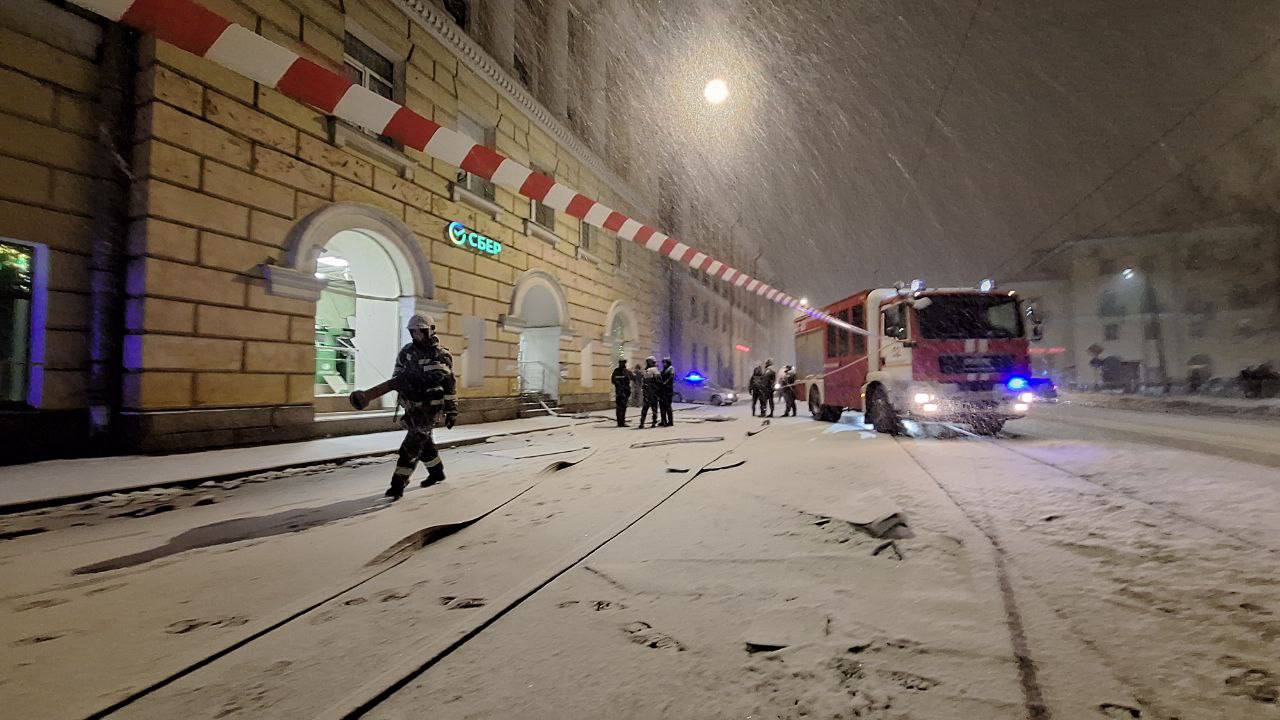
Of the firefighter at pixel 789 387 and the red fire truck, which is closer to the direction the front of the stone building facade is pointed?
the red fire truck

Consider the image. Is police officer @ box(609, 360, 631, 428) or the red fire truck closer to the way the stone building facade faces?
the red fire truck

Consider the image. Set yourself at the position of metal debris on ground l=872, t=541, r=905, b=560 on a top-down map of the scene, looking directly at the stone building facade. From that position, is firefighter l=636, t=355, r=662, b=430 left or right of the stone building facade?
right

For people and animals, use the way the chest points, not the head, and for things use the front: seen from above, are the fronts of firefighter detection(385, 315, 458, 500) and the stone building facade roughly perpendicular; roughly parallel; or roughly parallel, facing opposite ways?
roughly perpendicular

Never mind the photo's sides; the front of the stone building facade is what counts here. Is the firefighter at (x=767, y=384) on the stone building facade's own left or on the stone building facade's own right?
on the stone building facade's own left

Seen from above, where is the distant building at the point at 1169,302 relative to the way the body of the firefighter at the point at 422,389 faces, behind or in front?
behind

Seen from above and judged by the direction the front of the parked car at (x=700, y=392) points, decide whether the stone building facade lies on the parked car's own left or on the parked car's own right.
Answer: on the parked car's own right

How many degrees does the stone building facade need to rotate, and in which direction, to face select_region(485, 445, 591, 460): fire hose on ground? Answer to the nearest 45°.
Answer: approximately 45° to its right

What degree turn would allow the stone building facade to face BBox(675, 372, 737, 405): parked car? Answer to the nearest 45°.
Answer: approximately 90° to its left

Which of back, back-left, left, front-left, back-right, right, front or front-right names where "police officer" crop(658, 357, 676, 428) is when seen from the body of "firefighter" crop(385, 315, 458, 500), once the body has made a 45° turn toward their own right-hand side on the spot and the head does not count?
back-right
